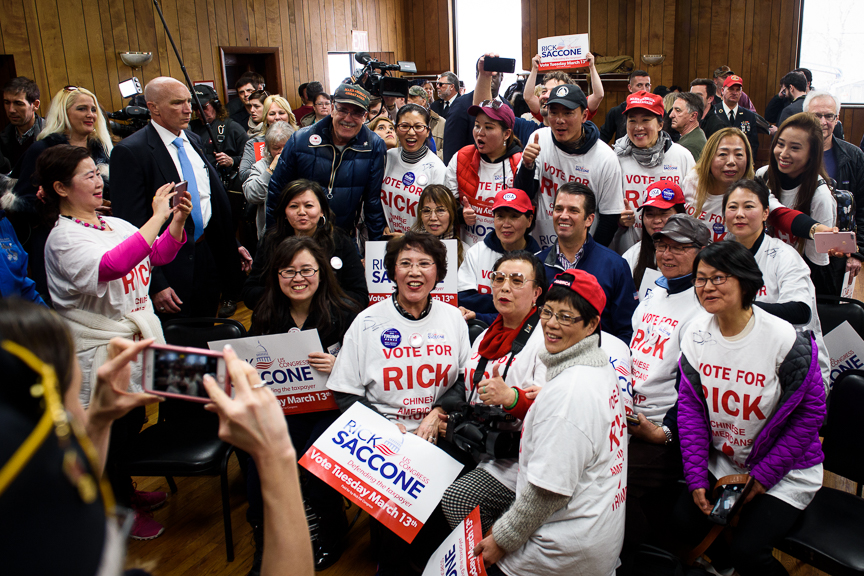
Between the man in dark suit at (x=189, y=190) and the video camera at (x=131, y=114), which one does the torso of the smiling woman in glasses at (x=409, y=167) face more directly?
the man in dark suit

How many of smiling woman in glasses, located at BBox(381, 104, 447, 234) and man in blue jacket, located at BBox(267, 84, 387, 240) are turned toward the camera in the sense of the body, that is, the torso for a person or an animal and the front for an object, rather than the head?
2

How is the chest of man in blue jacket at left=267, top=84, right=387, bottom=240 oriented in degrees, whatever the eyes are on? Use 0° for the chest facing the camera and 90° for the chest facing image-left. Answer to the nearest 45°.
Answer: approximately 0°

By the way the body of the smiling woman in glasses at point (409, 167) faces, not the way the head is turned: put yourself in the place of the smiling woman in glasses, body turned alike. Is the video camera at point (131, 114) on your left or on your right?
on your right

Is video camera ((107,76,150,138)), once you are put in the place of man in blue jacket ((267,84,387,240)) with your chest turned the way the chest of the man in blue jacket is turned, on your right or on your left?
on your right

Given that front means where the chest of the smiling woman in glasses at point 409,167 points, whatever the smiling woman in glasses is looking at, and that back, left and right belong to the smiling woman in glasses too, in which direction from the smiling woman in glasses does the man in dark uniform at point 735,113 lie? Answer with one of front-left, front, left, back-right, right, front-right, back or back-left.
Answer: back-left

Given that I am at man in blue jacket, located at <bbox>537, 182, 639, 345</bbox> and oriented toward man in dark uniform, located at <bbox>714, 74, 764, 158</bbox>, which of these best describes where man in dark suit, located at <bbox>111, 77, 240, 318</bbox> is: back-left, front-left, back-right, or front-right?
back-left

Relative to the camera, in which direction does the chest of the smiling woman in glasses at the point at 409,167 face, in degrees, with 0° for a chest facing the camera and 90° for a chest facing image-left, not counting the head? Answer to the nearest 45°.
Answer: approximately 0°

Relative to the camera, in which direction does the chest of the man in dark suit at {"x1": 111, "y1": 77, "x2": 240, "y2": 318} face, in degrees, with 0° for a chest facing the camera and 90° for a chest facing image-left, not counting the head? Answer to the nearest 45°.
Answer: approximately 315°
